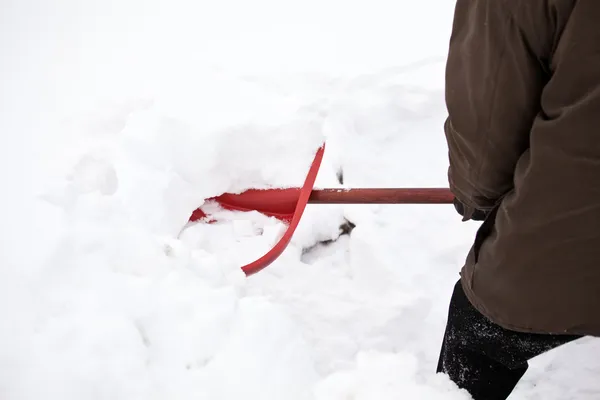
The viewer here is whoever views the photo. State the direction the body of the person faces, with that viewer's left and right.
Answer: facing away from the viewer and to the left of the viewer
